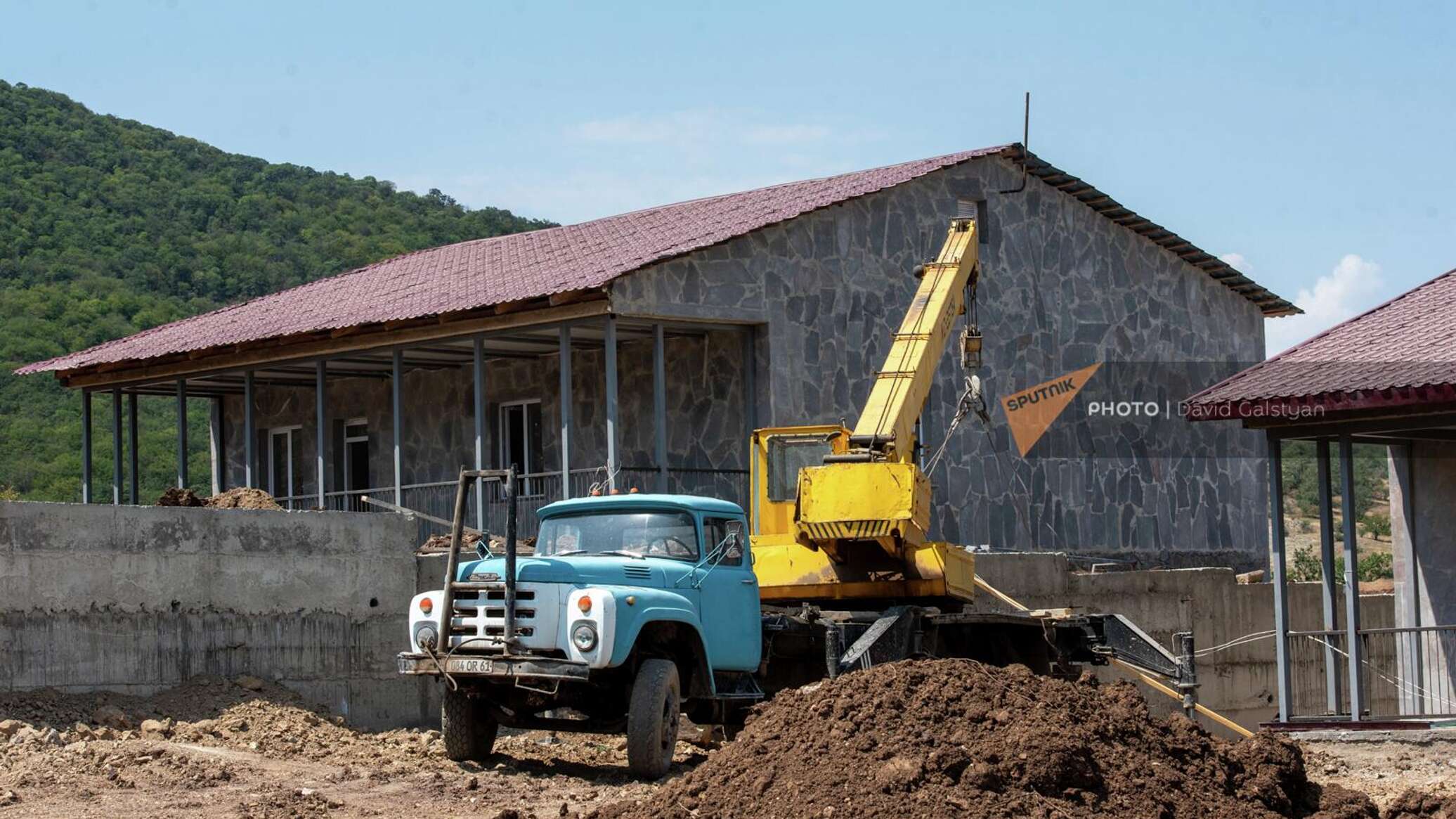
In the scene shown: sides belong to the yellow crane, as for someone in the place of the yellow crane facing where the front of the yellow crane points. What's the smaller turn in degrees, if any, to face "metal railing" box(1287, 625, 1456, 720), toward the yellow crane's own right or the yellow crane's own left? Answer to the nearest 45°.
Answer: approximately 90° to the yellow crane's own right

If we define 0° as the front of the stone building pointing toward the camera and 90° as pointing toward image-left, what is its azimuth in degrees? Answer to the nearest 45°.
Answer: approximately 45°

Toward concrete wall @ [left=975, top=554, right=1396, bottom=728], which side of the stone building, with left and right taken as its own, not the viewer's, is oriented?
left

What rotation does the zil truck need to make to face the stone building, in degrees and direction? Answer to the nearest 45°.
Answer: approximately 135° to its right

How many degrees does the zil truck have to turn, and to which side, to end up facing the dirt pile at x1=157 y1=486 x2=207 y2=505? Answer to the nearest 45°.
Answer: approximately 90° to its right

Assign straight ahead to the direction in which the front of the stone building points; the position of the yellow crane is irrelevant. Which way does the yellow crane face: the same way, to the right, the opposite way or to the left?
the opposite way

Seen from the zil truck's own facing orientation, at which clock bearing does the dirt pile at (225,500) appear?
The dirt pile is roughly at 3 o'clock from the zil truck.

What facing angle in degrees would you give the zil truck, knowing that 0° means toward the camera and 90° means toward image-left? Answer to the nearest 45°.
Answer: approximately 45°

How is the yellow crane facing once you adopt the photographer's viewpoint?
facing away from the viewer and to the right of the viewer
